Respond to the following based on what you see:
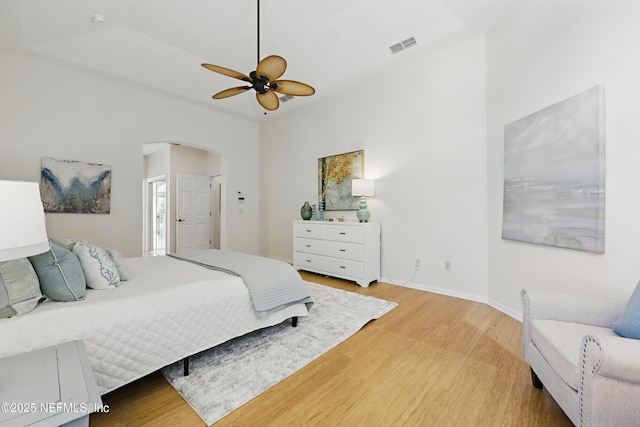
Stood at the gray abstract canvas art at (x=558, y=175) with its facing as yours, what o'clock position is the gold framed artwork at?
The gold framed artwork is roughly at 2 o'clock from the gray abstract canvas art.

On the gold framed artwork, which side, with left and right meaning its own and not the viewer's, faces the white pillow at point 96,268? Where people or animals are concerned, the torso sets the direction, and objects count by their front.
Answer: front

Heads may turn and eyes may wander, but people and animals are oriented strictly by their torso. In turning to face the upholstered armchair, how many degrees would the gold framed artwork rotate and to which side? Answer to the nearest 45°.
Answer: approximately 45° to its left

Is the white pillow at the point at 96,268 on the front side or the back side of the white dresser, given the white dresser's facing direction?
on the front side

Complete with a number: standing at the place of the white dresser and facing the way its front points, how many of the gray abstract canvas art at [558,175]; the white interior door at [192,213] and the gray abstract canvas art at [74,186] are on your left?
1

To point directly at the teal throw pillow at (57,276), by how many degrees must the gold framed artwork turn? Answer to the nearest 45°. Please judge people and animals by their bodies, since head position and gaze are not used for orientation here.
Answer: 0° — it already faces it

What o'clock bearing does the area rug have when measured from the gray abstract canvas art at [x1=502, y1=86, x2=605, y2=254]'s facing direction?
The area rug is roughly at 12 o'clock from the gray abstract canvas art.

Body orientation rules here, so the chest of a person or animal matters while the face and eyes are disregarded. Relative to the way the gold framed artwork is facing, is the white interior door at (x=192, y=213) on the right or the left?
on its right

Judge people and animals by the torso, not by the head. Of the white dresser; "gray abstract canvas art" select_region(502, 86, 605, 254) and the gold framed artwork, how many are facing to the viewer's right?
0

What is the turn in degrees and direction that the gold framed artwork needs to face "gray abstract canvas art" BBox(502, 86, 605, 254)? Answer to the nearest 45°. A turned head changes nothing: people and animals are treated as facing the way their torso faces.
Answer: approximately 90° to its left

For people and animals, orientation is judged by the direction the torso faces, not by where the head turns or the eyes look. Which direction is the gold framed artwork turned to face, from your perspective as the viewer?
facing the viewer and to the left of the viewer
